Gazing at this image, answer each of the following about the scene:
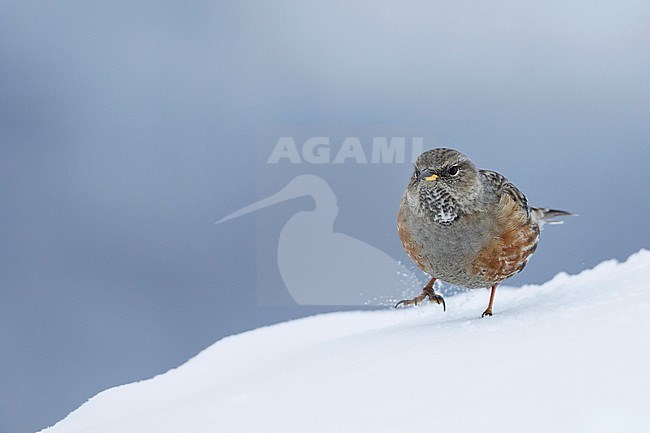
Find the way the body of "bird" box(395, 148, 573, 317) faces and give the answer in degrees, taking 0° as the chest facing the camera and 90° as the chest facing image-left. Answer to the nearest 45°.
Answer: approximately 45°
